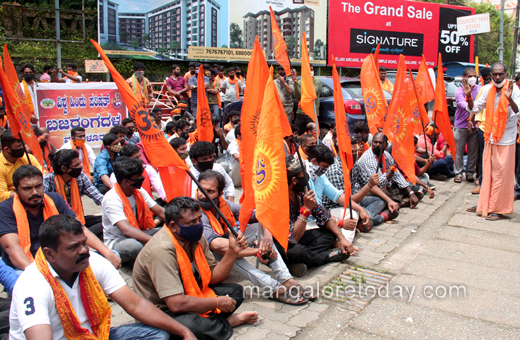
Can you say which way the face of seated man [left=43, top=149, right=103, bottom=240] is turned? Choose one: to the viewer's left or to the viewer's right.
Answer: to the viewer's right

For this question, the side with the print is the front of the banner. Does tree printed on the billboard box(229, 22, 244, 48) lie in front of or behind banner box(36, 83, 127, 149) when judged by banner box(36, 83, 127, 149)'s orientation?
behind

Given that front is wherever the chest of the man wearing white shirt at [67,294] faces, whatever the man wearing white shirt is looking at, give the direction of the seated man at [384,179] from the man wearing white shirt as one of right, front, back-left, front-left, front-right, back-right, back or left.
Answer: left

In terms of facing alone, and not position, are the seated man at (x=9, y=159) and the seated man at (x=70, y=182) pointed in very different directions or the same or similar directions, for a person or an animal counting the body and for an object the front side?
same or similar directions

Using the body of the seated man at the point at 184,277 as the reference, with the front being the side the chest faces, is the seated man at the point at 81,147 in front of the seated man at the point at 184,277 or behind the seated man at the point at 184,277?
behind

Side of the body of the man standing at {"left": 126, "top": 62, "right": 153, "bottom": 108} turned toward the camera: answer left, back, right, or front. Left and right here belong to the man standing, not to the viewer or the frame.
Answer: front

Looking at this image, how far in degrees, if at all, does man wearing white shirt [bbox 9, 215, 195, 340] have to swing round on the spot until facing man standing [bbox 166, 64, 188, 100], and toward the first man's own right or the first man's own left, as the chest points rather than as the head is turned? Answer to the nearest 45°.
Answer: approximately 135° to the first man's own left

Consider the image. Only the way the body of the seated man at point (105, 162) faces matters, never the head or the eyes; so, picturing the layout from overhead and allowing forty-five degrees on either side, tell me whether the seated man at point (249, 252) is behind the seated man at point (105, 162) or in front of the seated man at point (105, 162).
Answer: in front

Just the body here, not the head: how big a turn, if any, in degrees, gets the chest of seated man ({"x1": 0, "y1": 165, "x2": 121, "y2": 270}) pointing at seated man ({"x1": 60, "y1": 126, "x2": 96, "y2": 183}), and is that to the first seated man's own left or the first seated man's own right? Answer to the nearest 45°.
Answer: approximately 135° to the first seated man's own left

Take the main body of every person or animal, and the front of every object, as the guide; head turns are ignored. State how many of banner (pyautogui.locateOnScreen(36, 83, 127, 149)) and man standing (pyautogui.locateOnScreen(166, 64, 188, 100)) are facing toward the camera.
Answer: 2

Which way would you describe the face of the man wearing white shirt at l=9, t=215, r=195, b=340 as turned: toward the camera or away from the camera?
toward the camera

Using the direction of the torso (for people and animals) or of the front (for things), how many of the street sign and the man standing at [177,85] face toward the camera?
2

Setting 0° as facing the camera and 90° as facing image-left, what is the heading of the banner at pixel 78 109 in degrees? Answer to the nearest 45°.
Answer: approximately 0°

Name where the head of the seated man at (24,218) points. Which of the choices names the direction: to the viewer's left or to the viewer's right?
to the viewer's right

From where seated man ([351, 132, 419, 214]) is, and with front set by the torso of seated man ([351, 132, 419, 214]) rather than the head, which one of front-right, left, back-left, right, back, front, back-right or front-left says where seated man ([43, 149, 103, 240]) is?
right

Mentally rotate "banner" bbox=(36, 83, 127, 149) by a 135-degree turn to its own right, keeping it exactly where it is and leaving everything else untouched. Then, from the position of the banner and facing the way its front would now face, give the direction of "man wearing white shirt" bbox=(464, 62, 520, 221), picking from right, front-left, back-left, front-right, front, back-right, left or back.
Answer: back
